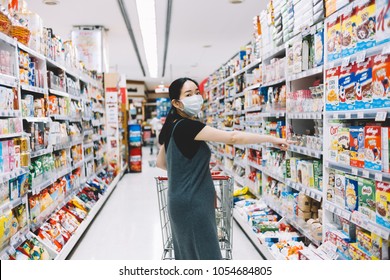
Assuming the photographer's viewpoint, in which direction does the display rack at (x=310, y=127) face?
facing the viewer and to the left of the viewer

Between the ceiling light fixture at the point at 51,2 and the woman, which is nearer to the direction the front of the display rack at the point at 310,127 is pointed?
the woman

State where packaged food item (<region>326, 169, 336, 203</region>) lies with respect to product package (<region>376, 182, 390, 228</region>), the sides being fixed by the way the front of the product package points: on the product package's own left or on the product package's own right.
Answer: on the product package's own right

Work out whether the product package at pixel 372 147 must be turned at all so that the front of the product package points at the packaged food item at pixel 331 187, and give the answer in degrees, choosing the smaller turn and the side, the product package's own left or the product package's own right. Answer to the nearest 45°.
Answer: approximately 90° to the product package's own right
